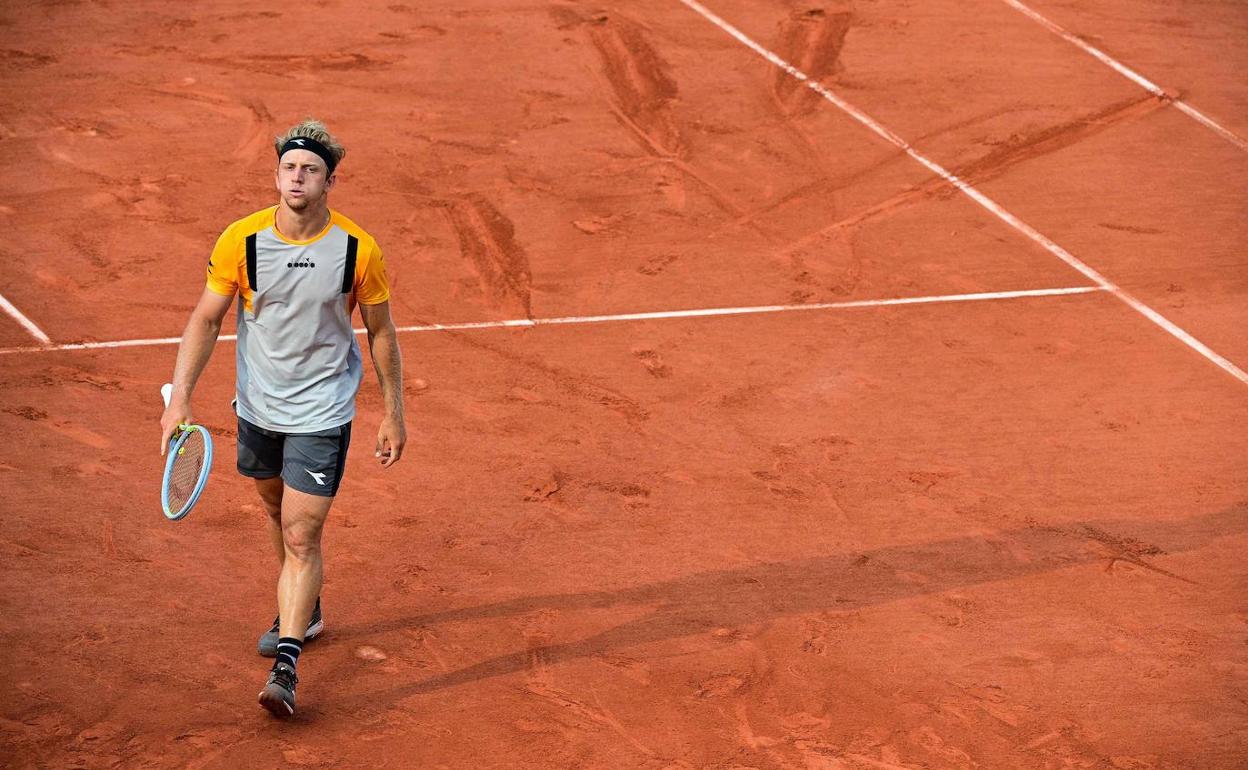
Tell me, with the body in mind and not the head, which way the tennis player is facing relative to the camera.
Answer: toward the camera
